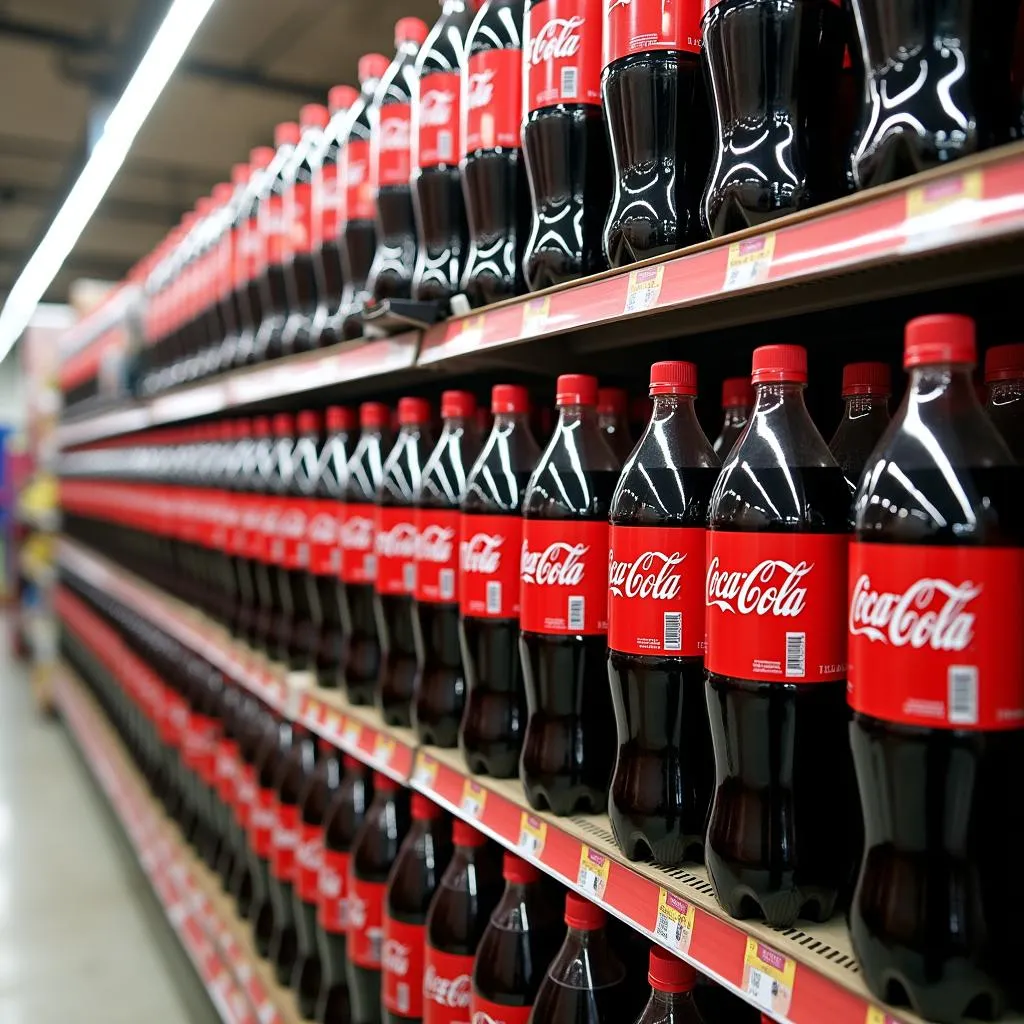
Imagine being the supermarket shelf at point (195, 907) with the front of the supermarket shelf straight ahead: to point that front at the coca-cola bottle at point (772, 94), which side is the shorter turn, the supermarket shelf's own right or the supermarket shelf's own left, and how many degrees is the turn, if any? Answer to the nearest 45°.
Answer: approximately 90° to the supermarket shelf's own left

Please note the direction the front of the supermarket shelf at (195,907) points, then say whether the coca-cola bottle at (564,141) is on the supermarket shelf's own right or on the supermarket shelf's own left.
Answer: on the supermarket shelf's own left

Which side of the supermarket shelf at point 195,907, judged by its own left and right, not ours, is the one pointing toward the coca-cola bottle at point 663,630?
left

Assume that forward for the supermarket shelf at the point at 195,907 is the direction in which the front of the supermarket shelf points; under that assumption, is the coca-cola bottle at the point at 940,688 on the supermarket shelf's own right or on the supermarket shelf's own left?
on the supermarket shelf's own left

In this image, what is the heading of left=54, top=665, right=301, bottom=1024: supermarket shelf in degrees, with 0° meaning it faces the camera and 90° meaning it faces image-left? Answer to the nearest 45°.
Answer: approximately 90°

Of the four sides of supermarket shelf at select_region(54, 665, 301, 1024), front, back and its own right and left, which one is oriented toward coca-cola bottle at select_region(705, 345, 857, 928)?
left
